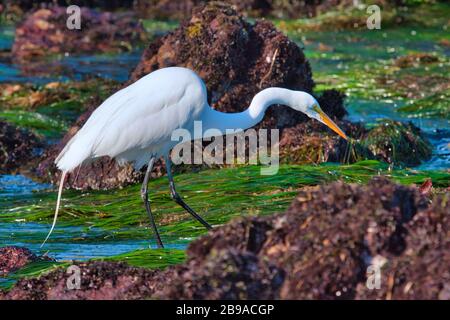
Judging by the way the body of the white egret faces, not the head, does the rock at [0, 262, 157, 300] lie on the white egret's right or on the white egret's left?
on the white egret's right

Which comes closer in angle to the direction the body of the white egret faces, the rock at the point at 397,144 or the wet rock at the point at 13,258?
the rock

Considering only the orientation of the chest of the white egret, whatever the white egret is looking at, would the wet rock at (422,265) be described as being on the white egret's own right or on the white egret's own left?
on the white egret's own right

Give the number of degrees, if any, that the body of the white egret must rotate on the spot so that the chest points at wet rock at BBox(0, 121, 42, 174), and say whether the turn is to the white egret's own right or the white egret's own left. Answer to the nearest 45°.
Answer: approximately 135° to the white egret's own left

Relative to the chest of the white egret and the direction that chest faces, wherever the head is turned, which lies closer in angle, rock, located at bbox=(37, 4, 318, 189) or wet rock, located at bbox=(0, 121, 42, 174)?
the rock

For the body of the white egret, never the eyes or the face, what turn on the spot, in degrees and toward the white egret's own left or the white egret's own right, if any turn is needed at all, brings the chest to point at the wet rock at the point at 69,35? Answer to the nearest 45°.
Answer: approximately 90° to the white egret's own left

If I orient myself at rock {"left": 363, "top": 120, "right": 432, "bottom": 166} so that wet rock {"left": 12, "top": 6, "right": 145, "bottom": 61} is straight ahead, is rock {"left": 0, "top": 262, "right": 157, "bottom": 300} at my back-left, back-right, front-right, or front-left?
back-left

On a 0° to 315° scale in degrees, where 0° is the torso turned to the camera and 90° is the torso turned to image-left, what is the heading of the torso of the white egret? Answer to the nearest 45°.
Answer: approximately 270°

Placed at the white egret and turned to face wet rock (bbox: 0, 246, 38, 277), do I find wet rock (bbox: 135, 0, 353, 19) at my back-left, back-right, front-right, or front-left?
back-right

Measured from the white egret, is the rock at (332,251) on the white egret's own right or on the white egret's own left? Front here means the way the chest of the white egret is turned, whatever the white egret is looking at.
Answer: on the white egret's own right
